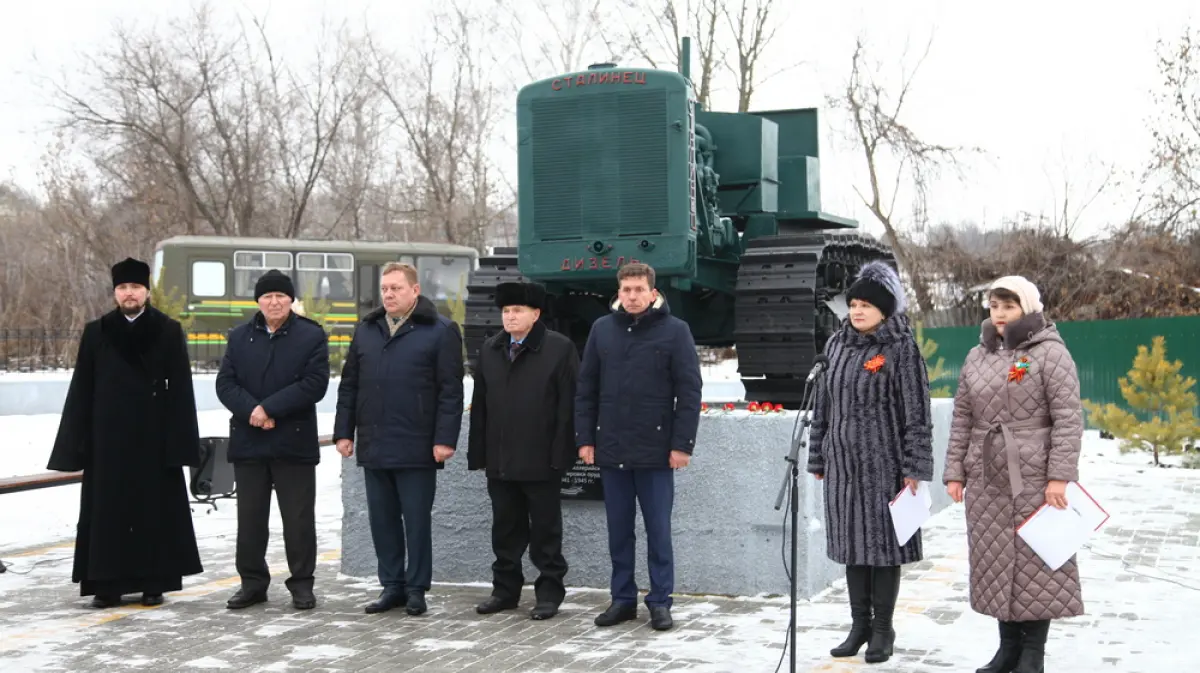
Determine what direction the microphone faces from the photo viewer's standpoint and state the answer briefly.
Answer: facing away from the viewer and to the right of the viewer

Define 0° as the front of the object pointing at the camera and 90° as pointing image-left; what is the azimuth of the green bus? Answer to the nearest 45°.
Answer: approximately 270°

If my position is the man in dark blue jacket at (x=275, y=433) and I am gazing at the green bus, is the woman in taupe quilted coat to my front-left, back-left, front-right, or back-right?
back-right

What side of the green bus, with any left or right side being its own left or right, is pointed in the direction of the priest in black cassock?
right

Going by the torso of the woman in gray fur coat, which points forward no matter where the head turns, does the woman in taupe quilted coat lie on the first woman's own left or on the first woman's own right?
on the first woman's own left

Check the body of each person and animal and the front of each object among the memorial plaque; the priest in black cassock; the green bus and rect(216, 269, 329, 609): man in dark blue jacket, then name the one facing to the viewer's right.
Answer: the green bus

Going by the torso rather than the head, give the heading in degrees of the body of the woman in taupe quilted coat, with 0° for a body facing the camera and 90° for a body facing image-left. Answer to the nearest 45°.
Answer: approximately 45°

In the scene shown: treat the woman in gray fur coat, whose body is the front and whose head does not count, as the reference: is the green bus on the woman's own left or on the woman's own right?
on the woman's own right

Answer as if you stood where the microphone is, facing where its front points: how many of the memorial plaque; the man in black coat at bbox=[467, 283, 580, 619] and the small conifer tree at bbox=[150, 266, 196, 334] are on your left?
3

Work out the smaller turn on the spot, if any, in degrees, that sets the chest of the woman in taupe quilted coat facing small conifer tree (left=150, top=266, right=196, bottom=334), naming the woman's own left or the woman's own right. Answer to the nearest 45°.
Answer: approximately 90° to the woman's own right

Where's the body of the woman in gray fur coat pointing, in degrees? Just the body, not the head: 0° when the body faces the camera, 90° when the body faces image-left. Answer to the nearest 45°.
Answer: approximately 45°
